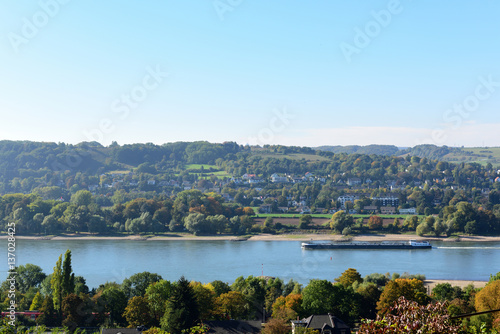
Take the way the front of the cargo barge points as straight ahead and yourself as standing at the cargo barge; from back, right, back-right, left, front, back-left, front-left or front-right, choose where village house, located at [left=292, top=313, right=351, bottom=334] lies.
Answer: left

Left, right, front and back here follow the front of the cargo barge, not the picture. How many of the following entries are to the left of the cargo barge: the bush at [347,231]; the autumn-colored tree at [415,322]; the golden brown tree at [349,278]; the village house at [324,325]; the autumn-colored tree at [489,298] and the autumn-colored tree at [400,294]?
5

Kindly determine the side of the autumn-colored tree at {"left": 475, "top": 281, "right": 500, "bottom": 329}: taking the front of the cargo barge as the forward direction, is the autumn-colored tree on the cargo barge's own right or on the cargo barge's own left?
on the cargo barge's own left

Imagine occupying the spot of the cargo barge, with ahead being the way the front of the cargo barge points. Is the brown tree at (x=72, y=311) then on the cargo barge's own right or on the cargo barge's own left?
on the cargo barge's own left

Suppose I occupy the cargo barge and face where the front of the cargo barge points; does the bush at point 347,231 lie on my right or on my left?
on my right

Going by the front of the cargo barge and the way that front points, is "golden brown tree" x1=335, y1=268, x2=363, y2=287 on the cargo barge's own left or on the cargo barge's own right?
on the cargo barge's own left

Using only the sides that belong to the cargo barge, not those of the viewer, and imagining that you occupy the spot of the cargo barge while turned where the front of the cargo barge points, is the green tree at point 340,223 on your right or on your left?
on your right

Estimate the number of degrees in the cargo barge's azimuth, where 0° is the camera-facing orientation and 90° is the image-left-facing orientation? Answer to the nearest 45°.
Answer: approximately 90°

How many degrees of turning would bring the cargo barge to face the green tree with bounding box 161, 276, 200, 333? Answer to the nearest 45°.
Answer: approximately 90° to its left

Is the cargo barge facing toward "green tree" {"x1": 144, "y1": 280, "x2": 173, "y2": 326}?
no

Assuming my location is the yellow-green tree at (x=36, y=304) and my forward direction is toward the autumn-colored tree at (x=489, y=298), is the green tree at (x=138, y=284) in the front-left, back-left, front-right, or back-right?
front-left

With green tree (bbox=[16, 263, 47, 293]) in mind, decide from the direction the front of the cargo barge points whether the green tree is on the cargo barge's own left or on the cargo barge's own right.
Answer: on the cargo barge's own left

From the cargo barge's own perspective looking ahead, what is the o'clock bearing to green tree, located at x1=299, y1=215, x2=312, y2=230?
The green tree is roughly at 2 o'clock from the cargo barge.

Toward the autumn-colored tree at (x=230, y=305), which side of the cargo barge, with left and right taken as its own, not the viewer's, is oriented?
left

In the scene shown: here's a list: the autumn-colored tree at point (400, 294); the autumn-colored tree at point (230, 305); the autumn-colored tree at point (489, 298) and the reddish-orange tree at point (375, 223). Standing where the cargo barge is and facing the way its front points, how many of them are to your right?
1

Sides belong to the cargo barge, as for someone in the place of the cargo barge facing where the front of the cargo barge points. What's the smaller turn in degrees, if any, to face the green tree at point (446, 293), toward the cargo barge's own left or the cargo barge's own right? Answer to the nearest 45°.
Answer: approximately 90° to the cargo barge's own left

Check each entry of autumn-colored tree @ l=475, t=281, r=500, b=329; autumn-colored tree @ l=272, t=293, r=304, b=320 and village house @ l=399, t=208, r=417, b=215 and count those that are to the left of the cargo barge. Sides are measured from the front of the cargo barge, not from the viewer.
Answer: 2

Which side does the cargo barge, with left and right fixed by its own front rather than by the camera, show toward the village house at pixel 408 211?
right

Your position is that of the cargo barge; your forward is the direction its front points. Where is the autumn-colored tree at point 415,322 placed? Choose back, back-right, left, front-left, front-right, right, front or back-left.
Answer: left

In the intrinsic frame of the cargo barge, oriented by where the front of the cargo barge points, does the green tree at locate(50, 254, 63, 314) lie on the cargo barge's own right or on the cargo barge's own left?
on the cargo barge's own left

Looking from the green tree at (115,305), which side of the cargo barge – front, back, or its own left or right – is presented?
left

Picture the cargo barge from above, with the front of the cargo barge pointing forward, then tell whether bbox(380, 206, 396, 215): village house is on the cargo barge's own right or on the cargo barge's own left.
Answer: on the cargo barge's own right
